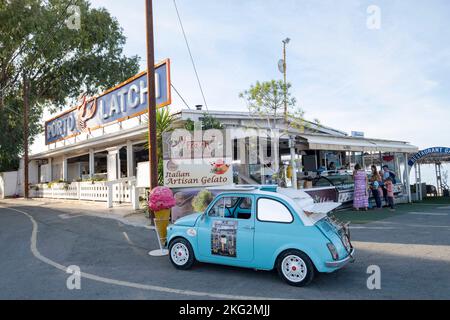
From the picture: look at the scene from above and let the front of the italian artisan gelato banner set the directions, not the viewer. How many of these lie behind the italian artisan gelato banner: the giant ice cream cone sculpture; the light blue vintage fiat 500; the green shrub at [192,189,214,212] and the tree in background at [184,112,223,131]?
1

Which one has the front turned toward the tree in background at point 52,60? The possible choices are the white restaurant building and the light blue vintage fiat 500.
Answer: the light blue vintage fiat 500

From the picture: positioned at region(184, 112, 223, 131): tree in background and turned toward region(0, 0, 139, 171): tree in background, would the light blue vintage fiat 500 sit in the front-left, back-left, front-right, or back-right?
back-left

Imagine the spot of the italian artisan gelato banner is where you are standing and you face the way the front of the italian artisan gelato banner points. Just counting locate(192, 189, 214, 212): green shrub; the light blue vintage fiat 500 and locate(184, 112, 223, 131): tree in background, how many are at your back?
1

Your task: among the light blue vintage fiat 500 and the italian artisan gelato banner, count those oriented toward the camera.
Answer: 1

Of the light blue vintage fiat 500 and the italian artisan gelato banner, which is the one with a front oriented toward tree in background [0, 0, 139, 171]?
the light blue vintage fiat 500

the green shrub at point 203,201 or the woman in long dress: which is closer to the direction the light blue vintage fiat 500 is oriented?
the green shrub

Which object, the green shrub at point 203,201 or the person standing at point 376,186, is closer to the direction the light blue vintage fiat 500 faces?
the green shrub

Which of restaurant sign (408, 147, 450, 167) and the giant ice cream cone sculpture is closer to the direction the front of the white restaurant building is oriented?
the giant ice cream cone sculpture

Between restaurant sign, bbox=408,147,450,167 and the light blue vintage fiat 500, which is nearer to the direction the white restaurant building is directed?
the light blue vintage fiat 500

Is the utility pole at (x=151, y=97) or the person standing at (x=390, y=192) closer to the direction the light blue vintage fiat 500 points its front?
the utility pole

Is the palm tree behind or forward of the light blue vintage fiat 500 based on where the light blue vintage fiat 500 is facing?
forward

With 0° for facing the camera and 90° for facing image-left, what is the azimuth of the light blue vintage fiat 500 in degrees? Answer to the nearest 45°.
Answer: approximately 135°

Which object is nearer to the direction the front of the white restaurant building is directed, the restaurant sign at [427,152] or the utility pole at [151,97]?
the utility pole

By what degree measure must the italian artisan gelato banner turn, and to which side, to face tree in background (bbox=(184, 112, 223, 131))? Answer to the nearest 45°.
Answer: approximately 180°

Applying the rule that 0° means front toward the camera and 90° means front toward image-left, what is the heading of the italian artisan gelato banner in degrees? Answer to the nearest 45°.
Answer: approximately 0°
